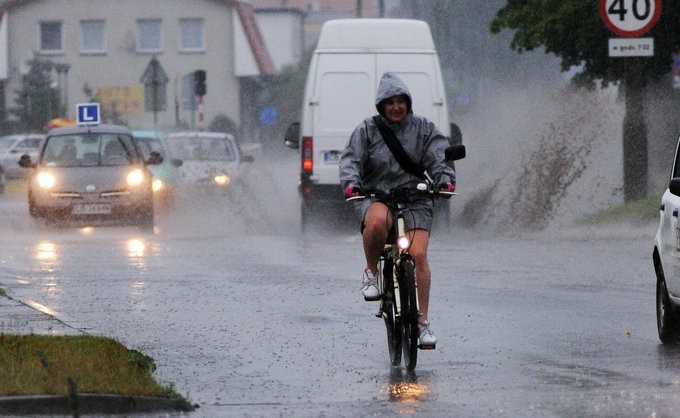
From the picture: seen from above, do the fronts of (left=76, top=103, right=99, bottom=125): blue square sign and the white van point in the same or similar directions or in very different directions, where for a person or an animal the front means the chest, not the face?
very different directions

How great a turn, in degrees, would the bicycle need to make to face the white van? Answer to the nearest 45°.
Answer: approximately 180°

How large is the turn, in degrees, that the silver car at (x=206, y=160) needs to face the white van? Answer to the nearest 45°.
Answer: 0° — it already faces it

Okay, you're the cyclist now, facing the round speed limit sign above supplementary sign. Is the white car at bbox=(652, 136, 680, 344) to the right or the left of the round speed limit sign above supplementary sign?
right

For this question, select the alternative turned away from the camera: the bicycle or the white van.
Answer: the white van

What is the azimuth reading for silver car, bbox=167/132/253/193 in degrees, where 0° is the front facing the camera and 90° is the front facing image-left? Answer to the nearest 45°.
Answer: approximately 0°

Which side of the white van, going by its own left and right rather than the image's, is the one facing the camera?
back

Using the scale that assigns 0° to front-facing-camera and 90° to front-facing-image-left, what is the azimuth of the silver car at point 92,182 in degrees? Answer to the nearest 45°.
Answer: approximately 0°

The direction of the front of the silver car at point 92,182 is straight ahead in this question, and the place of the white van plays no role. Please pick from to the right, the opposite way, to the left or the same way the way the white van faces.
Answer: the opposite way
